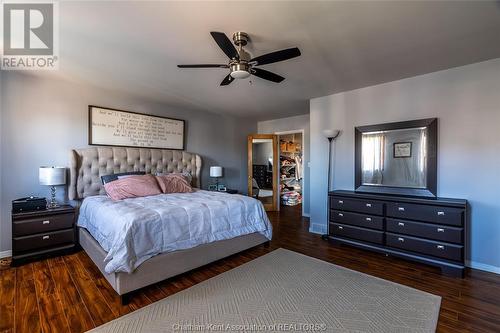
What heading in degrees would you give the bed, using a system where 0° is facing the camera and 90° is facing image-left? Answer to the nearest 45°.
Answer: approximately 315°

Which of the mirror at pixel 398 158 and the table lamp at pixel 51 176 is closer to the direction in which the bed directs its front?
the mirror

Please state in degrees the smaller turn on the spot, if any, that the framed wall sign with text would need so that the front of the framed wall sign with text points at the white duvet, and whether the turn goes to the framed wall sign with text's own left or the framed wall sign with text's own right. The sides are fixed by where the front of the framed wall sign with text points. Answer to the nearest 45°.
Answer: approximately 45° to the framed wall sign with text's own right

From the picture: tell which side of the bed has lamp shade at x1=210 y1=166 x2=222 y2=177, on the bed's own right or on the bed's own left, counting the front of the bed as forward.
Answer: on the bed's own left

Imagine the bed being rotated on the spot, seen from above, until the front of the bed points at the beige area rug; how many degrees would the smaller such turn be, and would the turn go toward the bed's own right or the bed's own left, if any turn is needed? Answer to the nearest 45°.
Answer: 0° — it already faces it

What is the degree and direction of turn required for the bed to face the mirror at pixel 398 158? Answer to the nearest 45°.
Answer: approximately 45° to its left

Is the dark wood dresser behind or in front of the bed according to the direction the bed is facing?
in front

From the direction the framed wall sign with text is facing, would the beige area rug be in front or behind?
in front

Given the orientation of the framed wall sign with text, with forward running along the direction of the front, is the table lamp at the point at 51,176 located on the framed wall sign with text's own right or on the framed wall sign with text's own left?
on the framed wall sign with text's own right

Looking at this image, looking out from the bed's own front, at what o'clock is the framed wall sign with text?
The framed wall sign with text is roughly at 7 o'clock from the bed.

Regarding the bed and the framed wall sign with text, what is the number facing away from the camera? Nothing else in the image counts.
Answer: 0
